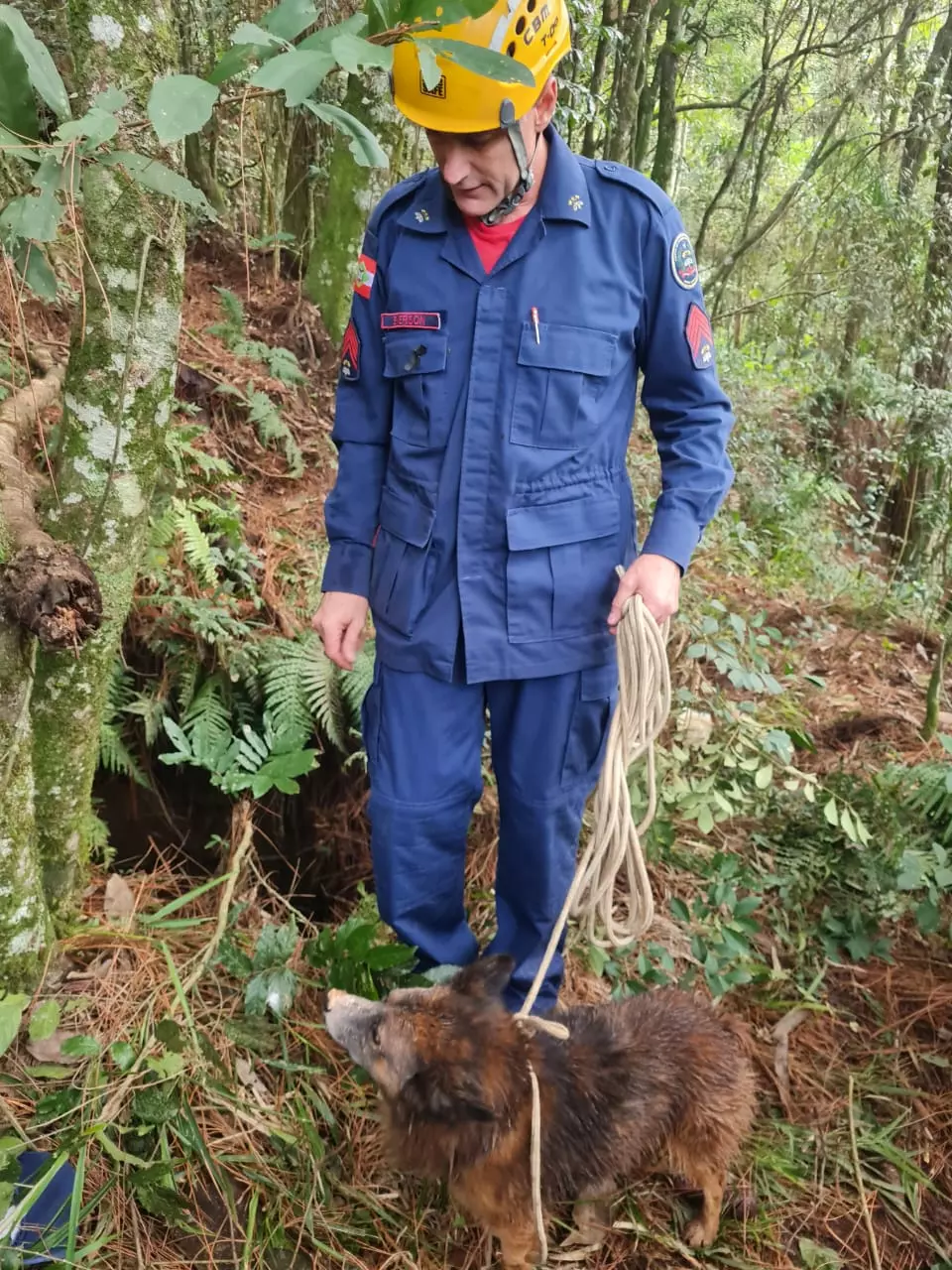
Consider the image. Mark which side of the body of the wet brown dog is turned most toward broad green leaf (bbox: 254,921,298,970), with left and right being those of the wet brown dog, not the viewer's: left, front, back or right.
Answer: front

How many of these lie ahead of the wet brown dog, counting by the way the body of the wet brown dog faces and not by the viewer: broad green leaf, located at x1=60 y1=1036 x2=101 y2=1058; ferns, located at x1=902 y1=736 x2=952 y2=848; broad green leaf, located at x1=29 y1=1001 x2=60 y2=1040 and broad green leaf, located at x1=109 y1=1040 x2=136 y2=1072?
3

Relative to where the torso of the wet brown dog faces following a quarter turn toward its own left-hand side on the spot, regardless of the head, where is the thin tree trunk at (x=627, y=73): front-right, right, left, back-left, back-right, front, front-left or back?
back

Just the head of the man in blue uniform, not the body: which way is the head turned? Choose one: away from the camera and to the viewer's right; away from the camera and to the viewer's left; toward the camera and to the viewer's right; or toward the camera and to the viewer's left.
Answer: toward the camera and to the viewer's left

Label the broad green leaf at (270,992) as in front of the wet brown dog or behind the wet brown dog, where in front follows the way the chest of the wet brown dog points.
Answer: in front

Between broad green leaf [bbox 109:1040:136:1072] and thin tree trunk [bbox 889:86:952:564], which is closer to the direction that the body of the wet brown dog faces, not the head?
the broad green leaf

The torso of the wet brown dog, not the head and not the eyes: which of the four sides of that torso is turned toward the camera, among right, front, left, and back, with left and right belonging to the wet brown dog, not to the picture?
left

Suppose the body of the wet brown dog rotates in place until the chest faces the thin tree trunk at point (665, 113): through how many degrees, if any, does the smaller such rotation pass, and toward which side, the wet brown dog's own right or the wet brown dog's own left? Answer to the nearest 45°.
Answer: approximately 90° to the wet brown dog's own right

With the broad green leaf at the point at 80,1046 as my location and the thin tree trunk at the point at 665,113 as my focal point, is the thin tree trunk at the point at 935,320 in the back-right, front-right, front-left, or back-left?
front-right

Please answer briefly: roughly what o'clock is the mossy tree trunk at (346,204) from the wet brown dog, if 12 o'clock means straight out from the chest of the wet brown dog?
The mossy tree trunk is roughly at 2 o'clock from the wet brown dog.

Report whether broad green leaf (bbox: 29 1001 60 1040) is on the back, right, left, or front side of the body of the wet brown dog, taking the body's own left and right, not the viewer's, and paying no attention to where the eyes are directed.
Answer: front

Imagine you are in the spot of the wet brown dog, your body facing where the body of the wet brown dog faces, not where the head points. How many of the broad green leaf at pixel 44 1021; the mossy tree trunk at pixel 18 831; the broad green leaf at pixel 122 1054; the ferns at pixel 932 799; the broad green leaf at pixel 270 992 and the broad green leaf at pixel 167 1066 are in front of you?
5

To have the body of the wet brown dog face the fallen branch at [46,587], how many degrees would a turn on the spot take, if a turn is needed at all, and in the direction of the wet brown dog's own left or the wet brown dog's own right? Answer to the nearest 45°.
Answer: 0° — it already faces it
